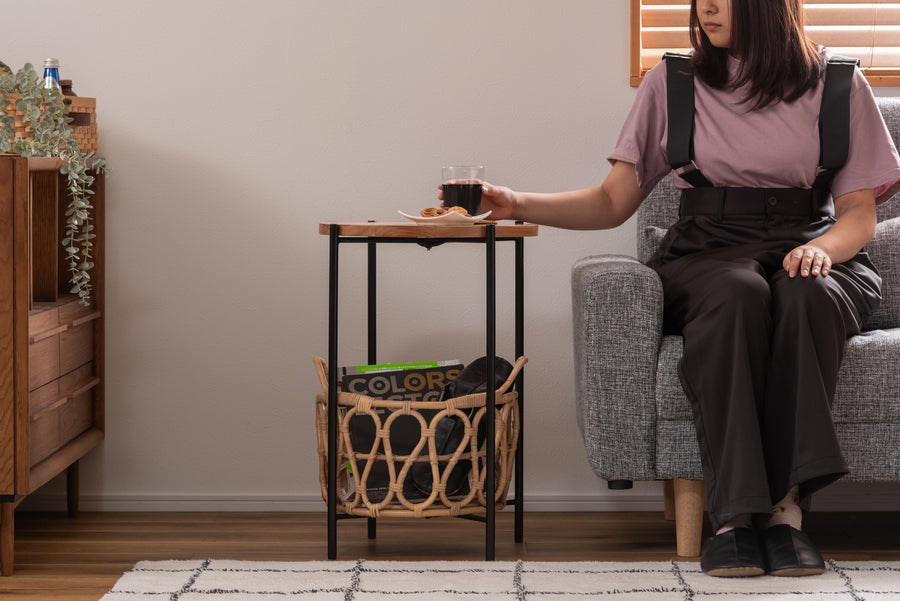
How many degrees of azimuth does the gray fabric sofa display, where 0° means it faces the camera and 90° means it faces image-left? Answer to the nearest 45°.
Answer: approximately 0°

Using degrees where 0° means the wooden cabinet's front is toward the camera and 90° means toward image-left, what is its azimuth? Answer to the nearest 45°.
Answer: approximately 315°

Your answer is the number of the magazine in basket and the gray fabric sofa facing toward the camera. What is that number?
2

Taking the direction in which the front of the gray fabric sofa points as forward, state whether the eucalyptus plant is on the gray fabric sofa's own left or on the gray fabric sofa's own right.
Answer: on the gray fabric sofa's own right

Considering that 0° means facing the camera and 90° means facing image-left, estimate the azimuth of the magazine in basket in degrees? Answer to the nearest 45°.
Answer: approximately 0°
